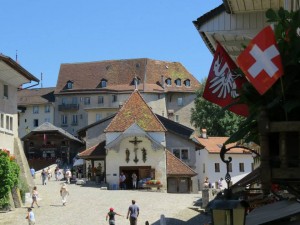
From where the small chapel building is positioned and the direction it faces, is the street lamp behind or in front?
in front

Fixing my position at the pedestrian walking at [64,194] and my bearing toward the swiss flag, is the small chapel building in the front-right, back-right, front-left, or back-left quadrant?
back-left

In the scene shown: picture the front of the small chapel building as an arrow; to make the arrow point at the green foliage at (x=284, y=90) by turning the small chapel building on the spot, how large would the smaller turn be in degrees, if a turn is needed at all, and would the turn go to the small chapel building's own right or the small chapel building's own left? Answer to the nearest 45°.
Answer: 0° — it already faces it

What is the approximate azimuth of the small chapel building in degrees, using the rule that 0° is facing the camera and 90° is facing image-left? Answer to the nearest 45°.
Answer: approximately 0°

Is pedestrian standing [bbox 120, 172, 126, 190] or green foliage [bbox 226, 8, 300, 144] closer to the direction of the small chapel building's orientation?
the green foliage

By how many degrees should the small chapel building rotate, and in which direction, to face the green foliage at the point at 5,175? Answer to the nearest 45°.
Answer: approximately 45° to its right

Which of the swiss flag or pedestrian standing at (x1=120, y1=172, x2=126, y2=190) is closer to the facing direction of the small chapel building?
the swiss flag

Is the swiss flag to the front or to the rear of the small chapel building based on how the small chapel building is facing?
to the front
